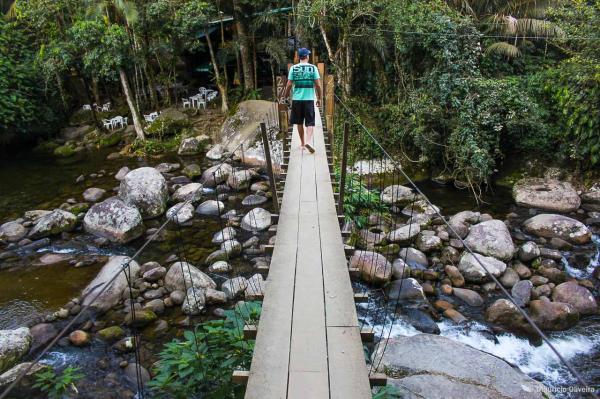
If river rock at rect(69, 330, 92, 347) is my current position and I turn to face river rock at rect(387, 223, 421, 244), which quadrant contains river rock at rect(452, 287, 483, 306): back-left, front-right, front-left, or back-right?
front-right

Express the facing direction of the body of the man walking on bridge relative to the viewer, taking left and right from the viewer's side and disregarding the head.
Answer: facing away from the viewer

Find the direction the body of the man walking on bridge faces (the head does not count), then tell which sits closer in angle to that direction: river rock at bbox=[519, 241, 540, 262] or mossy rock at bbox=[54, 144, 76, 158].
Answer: the mossy rock

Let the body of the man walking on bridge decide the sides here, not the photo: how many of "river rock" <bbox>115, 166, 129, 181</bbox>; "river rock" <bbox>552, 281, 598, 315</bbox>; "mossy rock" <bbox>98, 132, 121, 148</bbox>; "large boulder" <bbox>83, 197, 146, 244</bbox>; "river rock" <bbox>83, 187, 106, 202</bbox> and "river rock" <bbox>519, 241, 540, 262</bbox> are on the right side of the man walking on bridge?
2

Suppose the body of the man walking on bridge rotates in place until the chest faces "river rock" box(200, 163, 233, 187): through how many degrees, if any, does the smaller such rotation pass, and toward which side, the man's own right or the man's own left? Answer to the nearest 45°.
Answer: approximately 45° to the man's own left

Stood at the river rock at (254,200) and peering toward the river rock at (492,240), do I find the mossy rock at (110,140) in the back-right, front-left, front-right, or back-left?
back-left

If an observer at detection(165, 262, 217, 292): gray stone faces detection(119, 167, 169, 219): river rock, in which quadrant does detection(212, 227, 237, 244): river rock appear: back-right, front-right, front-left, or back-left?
front-right

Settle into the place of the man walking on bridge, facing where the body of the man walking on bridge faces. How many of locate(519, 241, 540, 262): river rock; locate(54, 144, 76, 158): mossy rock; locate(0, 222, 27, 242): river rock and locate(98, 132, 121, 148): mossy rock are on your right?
1

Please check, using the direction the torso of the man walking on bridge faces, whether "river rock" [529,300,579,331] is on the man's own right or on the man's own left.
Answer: on the man's own right

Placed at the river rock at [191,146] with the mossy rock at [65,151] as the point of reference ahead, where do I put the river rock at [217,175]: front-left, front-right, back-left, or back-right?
back-left
